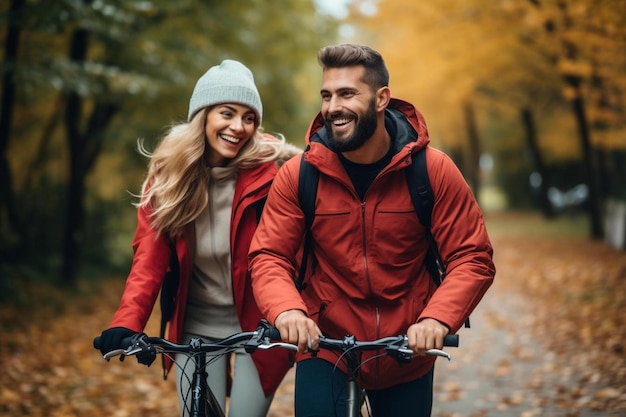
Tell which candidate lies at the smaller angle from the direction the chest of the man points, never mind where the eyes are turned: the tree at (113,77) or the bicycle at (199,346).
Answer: the bicycle

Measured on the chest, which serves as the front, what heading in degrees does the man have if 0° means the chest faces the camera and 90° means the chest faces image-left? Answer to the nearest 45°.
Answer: approximately 0°

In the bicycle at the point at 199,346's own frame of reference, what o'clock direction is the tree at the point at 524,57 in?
The tree is roughly at 7 o'clock from the bicycle.

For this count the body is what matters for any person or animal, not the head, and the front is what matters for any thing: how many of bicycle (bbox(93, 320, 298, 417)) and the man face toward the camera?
2

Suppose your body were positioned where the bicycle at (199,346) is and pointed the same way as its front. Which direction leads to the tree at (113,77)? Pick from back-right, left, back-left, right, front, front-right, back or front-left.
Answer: back

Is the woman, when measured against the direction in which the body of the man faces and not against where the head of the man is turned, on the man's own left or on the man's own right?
on the man's own right

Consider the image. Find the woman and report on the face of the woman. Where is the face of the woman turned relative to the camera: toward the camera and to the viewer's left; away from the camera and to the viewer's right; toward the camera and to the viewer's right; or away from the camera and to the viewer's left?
toward the camera and to the viewer's right

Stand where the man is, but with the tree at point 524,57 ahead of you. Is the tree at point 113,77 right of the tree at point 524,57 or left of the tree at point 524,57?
left

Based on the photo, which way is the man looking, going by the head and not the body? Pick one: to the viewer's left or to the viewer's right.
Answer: to the viewer's left

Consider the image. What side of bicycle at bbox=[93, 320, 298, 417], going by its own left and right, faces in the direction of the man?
left

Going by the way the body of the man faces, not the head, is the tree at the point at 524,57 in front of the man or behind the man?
behind

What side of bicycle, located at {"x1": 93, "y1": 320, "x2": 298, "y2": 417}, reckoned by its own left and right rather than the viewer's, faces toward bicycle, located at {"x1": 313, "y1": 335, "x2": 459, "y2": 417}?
left

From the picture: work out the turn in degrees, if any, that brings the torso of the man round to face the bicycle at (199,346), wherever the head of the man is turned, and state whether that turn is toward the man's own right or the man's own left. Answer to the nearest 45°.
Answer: approximately 90° to the man's own right
